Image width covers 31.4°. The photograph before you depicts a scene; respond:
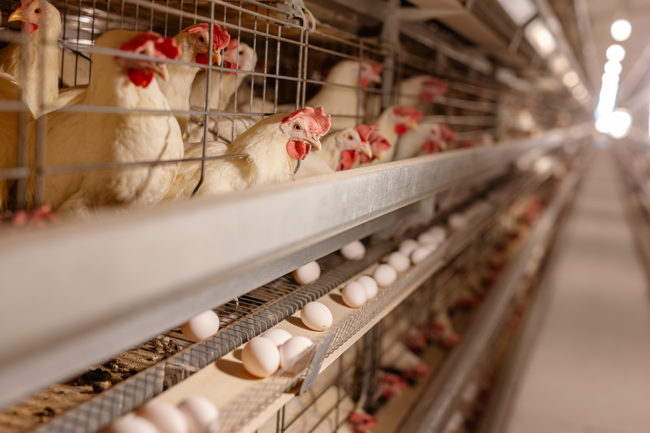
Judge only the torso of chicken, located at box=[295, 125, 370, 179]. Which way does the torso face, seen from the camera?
to the viewer's right

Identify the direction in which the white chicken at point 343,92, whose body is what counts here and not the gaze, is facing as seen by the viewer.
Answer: to the viewer's right

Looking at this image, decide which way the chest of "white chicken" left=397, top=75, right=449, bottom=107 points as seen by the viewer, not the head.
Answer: to the viewer's right

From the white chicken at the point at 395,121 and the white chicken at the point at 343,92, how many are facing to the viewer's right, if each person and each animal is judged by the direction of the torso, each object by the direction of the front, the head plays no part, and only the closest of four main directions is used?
2

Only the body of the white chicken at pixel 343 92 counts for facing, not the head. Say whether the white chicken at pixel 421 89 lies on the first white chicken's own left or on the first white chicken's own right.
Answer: on the first white chicken's own left

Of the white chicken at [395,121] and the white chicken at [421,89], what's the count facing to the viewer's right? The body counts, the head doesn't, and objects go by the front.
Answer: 2

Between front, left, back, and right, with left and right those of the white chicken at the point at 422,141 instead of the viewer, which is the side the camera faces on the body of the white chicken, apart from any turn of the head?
right
